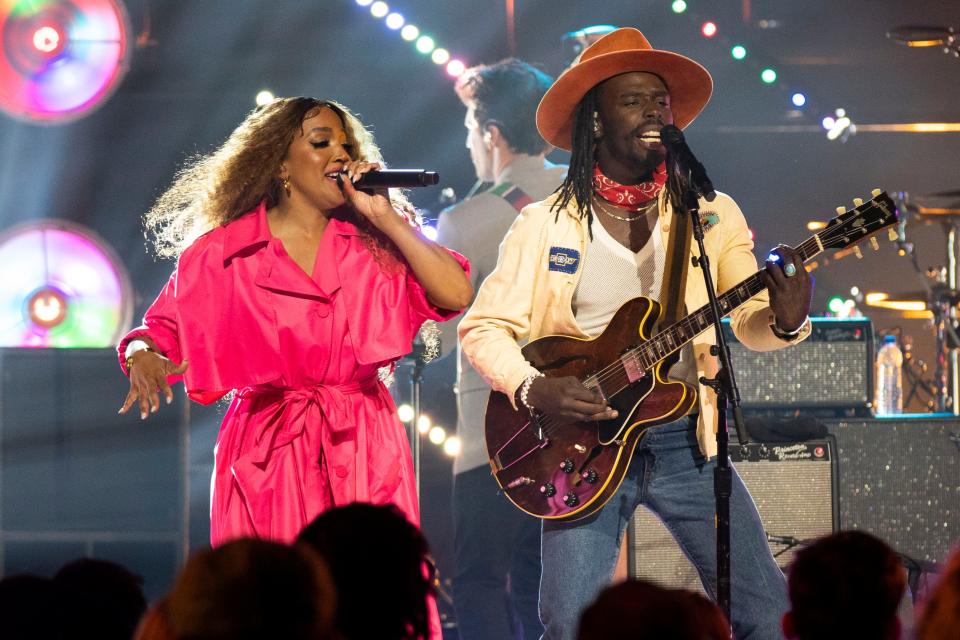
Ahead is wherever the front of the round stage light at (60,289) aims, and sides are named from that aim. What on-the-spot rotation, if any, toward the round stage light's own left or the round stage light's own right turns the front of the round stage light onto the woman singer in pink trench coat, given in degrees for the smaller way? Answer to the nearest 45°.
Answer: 0° — it already faces them

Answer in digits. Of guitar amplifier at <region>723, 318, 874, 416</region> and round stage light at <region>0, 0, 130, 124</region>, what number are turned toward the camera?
2

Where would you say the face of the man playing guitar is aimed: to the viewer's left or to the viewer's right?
to the viewer's right

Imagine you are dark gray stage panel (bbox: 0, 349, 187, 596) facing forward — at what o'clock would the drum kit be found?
The drum kit is roughly at 9 o'clock from the dark gray stage panel.

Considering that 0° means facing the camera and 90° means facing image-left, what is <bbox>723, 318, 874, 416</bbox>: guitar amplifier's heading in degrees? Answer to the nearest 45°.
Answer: approximately 0°

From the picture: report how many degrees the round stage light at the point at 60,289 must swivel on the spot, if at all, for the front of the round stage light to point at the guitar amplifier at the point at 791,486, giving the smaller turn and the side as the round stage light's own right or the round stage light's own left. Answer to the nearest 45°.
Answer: approximately 45° to the round stage light's own left

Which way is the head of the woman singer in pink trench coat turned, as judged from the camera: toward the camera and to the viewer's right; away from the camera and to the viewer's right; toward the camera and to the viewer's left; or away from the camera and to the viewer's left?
toward the camera and to the viewer's right

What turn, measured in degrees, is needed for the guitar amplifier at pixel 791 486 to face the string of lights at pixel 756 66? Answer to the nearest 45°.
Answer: approximately 180°
